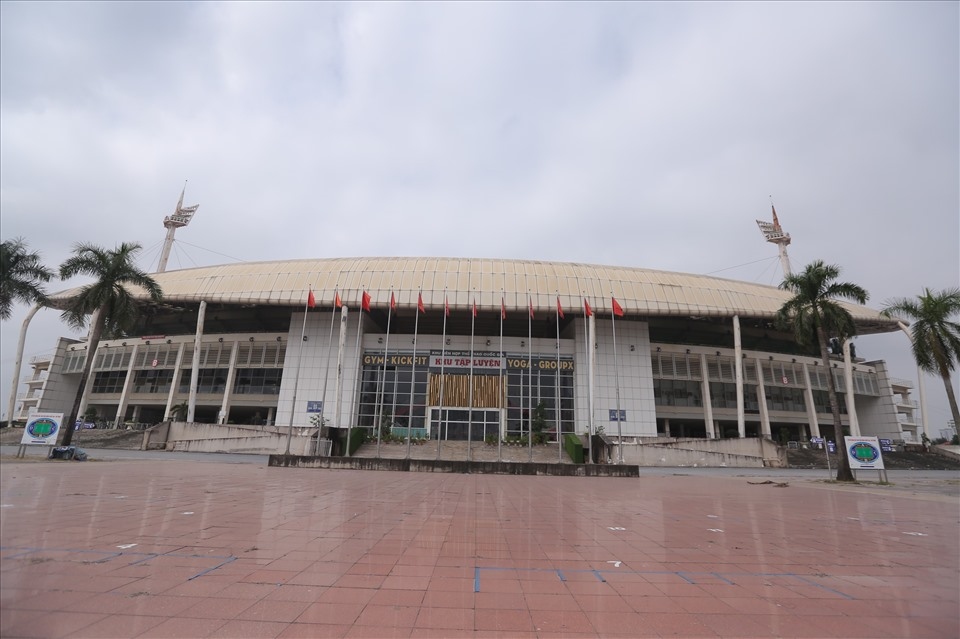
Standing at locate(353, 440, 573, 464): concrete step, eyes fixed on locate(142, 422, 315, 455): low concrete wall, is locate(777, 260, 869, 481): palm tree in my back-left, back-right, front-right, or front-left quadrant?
back-left

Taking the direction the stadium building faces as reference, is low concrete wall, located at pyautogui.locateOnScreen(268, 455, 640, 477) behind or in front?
in front

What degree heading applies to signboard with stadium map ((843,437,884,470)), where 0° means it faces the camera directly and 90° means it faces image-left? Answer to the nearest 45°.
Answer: approximately 0°

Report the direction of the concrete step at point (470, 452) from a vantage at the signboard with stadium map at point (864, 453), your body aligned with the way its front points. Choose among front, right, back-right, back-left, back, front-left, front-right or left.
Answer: right

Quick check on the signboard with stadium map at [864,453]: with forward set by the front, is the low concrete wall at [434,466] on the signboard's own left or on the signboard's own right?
on the signboard's own right

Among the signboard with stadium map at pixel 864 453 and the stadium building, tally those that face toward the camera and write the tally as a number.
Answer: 2

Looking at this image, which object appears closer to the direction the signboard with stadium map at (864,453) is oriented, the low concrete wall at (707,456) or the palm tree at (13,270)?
the palm tree

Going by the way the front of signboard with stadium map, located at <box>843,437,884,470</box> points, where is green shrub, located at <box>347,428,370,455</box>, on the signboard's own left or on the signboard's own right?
on the signboard's own right

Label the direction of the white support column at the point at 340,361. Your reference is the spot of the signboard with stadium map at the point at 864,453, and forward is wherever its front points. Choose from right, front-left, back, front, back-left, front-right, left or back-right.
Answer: right

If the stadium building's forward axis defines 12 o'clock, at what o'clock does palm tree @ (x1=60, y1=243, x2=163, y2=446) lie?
The palm tree is roughly at 2 o'clock from the stadium building.
